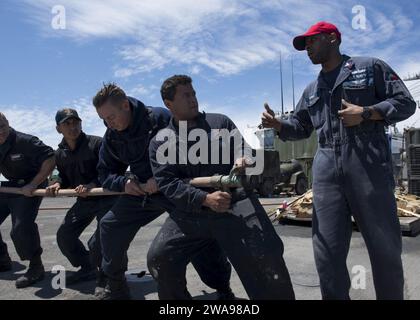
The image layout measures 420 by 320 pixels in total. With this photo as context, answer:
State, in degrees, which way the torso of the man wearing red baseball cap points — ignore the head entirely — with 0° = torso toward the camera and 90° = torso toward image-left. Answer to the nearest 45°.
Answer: approximately 45°

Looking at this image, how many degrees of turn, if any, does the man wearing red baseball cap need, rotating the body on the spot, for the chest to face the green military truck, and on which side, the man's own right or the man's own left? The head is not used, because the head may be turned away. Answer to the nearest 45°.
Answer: approximately 135° to the man's own right

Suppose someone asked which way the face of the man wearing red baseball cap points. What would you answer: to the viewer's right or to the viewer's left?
to the viewer's left
